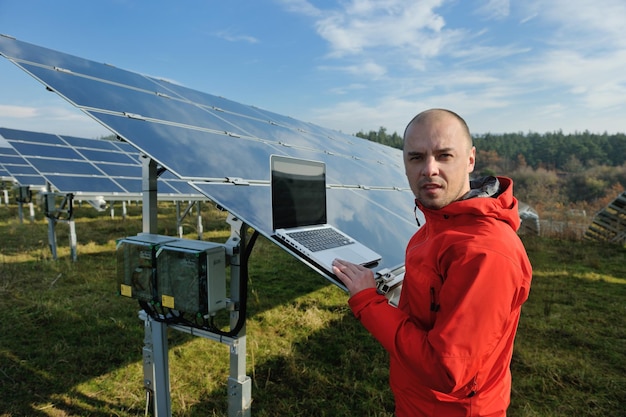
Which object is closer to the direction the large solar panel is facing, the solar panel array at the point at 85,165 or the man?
the man

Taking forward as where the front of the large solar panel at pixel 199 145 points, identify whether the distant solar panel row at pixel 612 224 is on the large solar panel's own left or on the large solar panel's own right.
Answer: on the large solar panel's own left

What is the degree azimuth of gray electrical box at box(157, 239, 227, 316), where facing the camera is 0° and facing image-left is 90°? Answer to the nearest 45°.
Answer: approximately 45°

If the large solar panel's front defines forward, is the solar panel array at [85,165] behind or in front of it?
behind

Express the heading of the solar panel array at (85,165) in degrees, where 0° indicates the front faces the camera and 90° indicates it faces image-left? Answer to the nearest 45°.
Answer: approximately 315°

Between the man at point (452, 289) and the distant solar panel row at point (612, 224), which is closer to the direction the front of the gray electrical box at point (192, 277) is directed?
the man
